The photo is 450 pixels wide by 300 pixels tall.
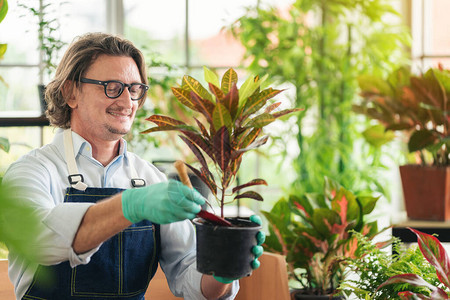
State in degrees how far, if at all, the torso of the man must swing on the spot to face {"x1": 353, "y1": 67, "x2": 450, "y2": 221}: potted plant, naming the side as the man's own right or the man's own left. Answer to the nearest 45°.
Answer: approximately 45° to the man's own left

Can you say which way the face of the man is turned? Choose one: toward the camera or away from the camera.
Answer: toward the camera

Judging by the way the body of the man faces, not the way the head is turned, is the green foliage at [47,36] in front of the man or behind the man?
behind

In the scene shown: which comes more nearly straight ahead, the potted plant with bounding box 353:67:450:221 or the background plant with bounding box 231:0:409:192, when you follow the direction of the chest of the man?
the potted plant

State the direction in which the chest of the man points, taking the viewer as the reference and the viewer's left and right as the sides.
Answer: facing the viewer and to the right of the viewer

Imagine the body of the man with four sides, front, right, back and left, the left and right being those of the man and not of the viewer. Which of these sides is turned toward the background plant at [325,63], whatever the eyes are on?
left
